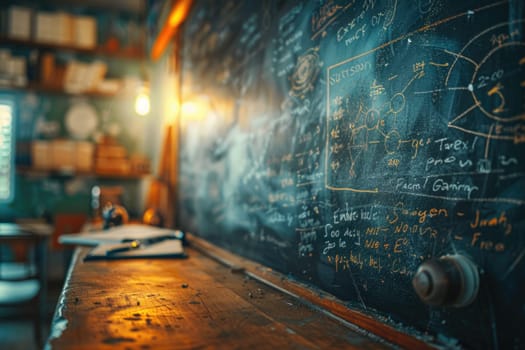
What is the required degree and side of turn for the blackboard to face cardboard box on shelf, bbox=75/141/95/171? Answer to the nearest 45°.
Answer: approximately 90° to its right

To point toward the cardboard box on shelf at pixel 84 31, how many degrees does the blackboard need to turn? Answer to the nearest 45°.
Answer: approximately 90° to its right

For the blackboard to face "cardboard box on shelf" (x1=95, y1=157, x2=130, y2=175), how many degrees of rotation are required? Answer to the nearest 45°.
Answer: approximately 90° to its right

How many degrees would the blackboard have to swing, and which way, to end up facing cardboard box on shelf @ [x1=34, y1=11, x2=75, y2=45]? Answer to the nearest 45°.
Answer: approximately 90° to its right

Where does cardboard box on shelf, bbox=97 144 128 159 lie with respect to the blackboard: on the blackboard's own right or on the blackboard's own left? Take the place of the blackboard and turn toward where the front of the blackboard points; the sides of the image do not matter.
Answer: on the blackboard's own right

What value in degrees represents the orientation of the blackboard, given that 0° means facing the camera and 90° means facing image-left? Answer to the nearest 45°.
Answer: approximately 45°

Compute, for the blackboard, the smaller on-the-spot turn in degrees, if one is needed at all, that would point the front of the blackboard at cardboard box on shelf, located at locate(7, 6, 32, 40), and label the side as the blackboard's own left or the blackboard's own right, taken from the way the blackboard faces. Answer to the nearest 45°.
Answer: approximately 90° to the blackboard's own right

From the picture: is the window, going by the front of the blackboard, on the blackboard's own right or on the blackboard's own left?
on the blackboard's own right
